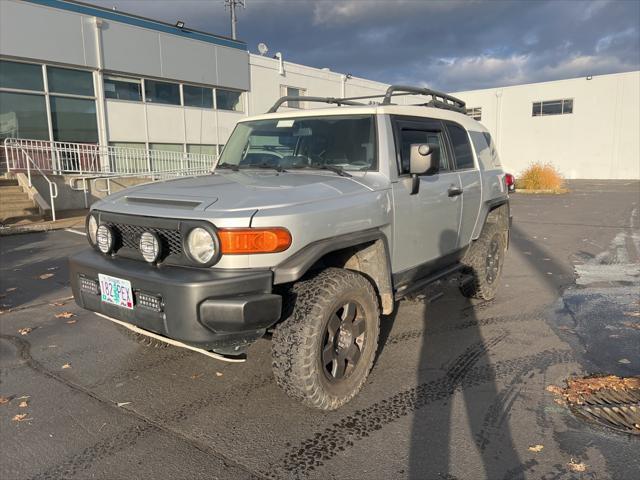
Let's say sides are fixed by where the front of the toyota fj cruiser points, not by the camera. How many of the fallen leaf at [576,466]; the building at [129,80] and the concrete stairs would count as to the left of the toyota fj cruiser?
1

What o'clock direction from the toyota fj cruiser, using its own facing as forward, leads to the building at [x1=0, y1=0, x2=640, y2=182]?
The building is roughly at 4 o'clock from the toyota fj cruiser.

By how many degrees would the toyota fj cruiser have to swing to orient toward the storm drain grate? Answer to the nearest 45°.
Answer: approximately 135° to its left

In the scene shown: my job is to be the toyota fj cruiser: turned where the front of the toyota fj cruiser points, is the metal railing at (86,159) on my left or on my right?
on my right

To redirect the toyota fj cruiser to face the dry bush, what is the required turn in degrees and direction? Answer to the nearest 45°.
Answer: approximately 180°

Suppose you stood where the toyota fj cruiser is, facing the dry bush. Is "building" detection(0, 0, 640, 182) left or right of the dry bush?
left

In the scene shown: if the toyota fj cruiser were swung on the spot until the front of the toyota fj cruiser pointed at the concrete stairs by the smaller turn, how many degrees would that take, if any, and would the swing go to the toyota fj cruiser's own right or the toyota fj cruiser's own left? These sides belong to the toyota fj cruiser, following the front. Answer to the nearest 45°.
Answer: approximately 90° to the toyota fj cruiser's own right

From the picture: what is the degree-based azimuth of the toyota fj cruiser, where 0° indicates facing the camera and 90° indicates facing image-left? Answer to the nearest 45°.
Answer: approximately 45°

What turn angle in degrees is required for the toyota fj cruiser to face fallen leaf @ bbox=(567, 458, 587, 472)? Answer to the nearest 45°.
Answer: approximately 90° to its left
